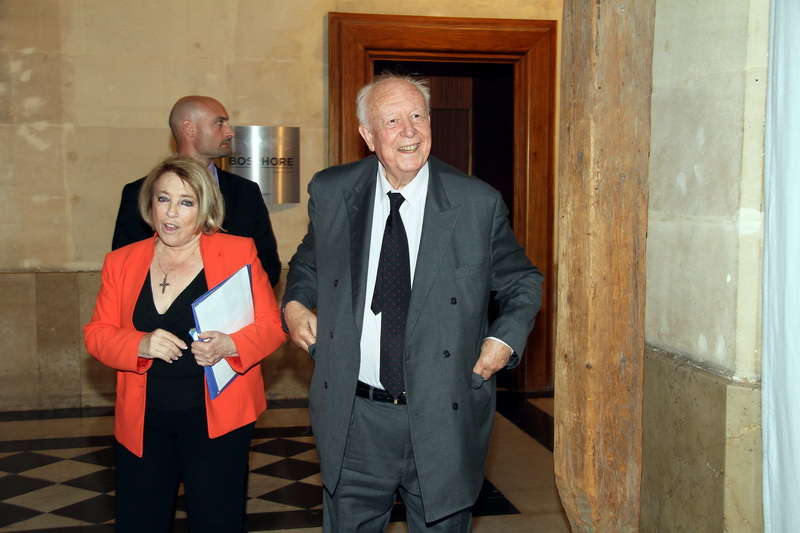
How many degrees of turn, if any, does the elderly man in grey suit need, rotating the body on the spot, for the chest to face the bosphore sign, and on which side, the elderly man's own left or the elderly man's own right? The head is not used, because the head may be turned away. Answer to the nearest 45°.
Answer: approximately 180°

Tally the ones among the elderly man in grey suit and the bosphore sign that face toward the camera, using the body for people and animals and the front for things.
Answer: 2

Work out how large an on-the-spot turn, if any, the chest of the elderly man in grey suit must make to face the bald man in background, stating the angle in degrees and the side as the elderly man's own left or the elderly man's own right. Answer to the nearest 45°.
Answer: approximately 135° to the elderly man's own right

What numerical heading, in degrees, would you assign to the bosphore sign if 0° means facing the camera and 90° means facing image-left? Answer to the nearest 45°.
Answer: approximately 0°

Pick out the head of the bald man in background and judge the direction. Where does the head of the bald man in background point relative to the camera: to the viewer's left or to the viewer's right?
to the viewer's right

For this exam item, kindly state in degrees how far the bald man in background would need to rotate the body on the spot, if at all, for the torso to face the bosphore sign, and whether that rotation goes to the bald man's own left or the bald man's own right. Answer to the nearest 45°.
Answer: approximately 135° to the bald man's own left
